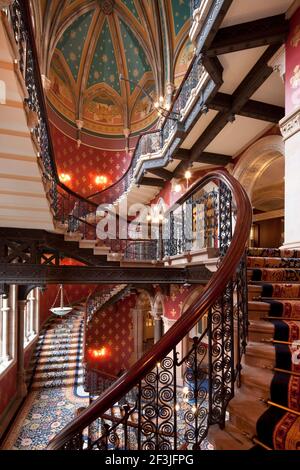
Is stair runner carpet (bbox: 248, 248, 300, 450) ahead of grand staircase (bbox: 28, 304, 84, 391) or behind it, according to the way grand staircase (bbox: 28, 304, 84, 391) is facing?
ahead

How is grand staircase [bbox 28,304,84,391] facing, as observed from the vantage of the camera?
facing the viewer

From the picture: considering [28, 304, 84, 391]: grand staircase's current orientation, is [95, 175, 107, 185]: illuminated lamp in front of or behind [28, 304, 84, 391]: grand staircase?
behind

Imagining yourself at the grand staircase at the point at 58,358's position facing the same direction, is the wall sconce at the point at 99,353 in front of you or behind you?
behind

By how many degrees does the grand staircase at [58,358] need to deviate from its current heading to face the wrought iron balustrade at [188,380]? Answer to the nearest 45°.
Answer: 0° — it already faces it

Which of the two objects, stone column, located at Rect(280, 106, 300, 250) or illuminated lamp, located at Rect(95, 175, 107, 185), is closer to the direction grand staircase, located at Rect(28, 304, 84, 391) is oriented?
the stone column

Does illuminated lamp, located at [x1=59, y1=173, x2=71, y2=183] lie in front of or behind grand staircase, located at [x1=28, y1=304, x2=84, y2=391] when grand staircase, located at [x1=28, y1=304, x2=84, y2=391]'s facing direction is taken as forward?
behind

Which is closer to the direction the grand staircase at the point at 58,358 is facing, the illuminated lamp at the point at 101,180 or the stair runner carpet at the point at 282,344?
the stair runner carpet
